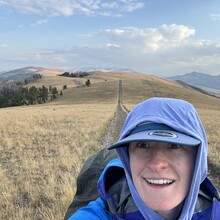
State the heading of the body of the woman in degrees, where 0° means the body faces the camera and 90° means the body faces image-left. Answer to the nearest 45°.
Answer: approximately 0°
